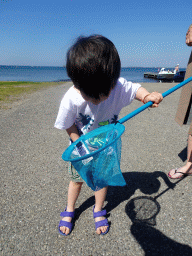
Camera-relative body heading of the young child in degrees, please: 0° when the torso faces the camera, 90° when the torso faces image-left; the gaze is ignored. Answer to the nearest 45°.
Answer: approximately 0°

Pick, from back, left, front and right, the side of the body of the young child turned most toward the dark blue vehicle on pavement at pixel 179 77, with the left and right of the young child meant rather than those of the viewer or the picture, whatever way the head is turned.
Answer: back
